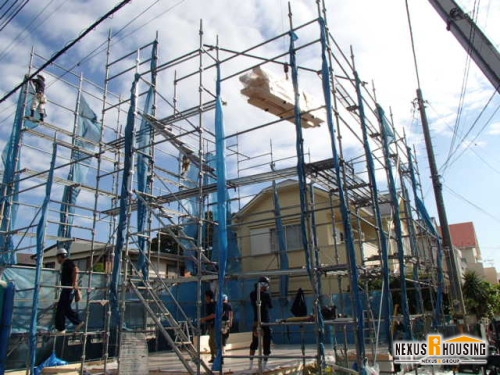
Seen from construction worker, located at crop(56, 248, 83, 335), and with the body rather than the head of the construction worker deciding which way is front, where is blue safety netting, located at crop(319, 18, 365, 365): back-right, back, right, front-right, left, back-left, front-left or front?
back-left

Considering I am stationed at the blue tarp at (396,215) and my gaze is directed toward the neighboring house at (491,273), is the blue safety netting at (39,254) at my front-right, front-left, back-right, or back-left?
back-left

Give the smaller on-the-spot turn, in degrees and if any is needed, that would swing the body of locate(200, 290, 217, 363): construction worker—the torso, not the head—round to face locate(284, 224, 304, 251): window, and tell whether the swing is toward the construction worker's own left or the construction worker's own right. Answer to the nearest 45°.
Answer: approximately 135° to the construction worker's own right

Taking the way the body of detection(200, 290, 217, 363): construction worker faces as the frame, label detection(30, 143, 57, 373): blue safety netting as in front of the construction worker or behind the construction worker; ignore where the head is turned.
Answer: in front
